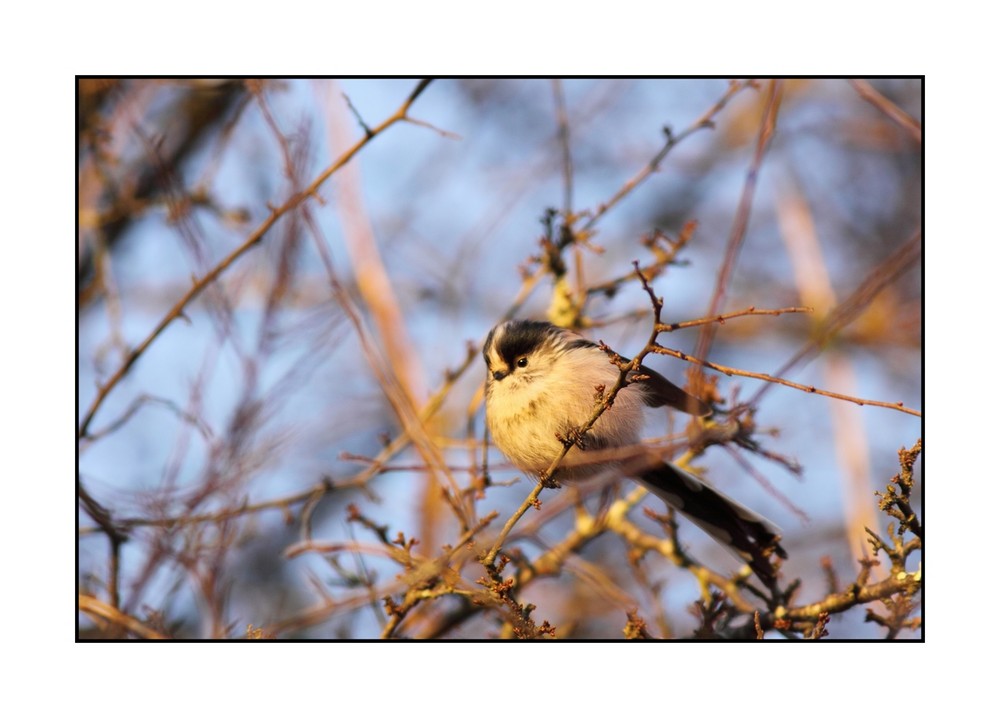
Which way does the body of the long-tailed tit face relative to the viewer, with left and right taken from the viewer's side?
facing the viewer and to the left of the viewer

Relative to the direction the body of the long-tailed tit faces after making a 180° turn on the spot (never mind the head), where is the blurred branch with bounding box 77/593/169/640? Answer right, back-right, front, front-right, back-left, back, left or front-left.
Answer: back-left
